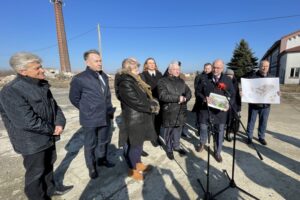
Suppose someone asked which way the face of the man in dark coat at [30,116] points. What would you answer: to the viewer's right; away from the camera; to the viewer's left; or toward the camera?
to the viewer's right

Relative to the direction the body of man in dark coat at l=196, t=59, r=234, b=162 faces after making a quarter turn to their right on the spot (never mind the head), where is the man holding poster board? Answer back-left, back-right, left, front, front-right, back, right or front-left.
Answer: back-right

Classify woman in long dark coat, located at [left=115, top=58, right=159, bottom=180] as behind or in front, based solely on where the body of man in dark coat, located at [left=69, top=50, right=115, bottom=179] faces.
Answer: in front

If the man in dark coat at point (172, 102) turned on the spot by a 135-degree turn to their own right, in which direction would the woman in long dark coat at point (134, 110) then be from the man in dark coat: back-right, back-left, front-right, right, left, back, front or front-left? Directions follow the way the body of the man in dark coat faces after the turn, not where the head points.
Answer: front-left

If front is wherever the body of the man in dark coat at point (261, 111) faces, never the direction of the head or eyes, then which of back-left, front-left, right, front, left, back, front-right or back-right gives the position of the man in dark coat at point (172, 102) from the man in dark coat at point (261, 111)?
front-right

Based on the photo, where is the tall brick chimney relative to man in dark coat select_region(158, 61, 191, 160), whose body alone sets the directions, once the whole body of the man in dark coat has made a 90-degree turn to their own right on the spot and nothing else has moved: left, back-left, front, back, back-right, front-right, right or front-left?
right
